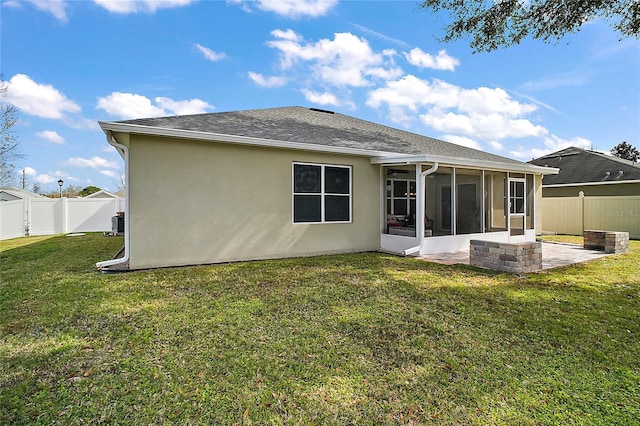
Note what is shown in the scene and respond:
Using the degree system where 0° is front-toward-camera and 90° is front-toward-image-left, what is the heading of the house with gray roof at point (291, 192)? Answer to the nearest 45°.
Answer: approximately 135°

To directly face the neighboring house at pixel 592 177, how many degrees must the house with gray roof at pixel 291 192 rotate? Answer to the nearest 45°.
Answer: approximately 90° to its right

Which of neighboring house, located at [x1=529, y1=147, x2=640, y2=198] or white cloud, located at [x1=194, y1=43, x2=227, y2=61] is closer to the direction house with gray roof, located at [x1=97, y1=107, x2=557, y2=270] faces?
the white cloud

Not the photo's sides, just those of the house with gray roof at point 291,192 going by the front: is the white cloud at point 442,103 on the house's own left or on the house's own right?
on the house's own right

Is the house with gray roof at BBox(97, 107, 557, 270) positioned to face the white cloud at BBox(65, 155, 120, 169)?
yes

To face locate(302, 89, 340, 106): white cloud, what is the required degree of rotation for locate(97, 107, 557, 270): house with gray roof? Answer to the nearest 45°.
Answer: approximately 45° to its right

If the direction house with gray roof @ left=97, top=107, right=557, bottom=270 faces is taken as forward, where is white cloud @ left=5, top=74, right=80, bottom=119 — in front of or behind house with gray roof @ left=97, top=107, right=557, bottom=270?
in front

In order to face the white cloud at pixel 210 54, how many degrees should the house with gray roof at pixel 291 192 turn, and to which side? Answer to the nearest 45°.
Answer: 0° — it already faces it
